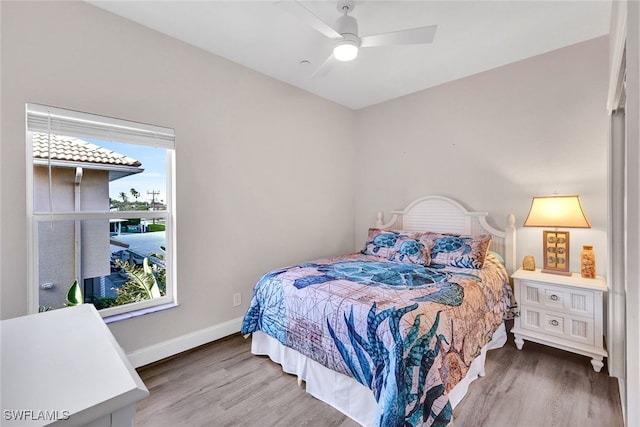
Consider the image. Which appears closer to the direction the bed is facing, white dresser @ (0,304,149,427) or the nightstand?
the white dresser

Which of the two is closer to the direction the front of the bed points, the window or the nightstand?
the window

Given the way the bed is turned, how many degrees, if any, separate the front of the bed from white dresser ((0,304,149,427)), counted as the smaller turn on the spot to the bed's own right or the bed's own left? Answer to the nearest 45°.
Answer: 0° — it already faces it

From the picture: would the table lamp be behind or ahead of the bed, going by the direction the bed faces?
behind

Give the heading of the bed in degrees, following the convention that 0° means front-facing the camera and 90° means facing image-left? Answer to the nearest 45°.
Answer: approximately 45°

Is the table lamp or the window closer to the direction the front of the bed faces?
the window
